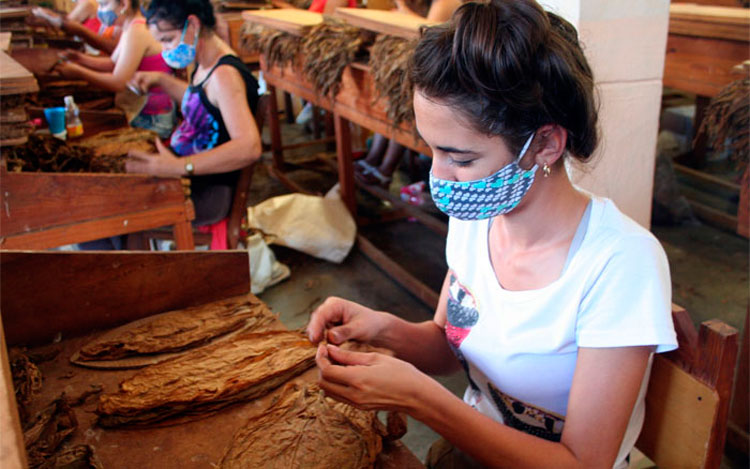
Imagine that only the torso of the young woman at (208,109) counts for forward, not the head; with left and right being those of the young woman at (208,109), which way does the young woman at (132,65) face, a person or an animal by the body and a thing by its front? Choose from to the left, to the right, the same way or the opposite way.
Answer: the same way

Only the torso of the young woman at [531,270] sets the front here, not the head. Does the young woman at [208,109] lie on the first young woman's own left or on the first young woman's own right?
on the first young woman's own right

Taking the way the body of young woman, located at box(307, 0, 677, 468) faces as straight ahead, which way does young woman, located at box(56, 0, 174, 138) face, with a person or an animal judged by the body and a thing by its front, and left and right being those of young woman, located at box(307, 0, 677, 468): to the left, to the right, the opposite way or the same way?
the same way

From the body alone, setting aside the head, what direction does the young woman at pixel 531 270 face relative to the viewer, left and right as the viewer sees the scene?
facing the viewer and to the left of the viewer

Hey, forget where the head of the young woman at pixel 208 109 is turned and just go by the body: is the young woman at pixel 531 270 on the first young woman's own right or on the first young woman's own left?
on the first young woman's own left

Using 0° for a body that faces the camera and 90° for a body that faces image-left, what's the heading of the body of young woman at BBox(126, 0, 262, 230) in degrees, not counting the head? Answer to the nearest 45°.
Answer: approximately 90°

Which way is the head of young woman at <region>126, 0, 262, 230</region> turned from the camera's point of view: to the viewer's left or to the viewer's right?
to the viewer's left

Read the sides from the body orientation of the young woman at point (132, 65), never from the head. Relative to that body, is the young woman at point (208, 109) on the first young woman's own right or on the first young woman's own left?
on the first young woman's own left

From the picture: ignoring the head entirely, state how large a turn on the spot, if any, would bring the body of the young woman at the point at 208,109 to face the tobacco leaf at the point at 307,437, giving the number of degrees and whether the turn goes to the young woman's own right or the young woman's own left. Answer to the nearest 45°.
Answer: approximately 90° to the young woman's own left

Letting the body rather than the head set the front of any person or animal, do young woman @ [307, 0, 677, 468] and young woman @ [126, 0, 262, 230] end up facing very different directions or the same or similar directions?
same or similar directions

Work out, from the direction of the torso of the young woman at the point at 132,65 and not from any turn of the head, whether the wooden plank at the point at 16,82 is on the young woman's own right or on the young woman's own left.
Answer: on the young woman's own left

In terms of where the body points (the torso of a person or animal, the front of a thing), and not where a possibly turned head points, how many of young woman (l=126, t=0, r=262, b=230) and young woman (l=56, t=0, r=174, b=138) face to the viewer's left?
2

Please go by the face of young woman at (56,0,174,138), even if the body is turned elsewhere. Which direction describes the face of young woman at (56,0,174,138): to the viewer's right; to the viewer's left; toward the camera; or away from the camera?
to the viewer's left

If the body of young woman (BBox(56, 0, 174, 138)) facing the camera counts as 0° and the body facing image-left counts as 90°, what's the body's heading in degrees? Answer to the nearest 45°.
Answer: approximately 90°

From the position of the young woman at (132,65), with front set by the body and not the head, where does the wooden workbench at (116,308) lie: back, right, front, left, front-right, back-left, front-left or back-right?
left

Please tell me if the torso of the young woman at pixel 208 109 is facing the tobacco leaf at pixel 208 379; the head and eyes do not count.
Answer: no
